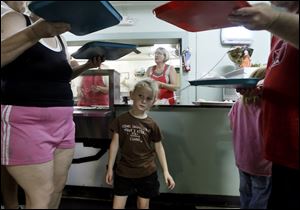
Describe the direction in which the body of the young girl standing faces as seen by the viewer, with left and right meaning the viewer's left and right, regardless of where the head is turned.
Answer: facing the viewer

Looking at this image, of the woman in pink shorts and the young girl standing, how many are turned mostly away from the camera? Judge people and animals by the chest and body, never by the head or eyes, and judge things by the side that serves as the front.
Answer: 0

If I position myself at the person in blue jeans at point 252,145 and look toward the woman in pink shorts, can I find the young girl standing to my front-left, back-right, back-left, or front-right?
front-right

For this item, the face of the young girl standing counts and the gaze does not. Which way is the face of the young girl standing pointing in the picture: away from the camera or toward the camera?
toward the camera

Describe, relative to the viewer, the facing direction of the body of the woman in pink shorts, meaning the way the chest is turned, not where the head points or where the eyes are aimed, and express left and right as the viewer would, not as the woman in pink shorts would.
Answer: facing the viewer and to the right of the viewer

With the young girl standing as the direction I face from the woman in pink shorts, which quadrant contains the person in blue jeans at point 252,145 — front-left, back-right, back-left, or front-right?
front-right
